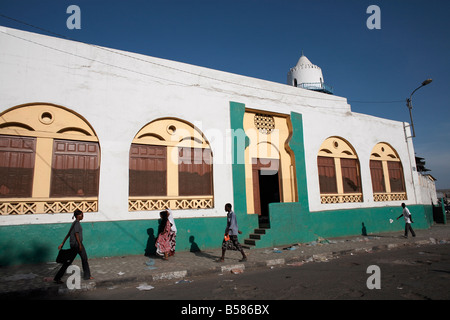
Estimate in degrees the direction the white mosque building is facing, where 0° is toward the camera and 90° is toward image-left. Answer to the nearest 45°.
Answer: approximately 315°
